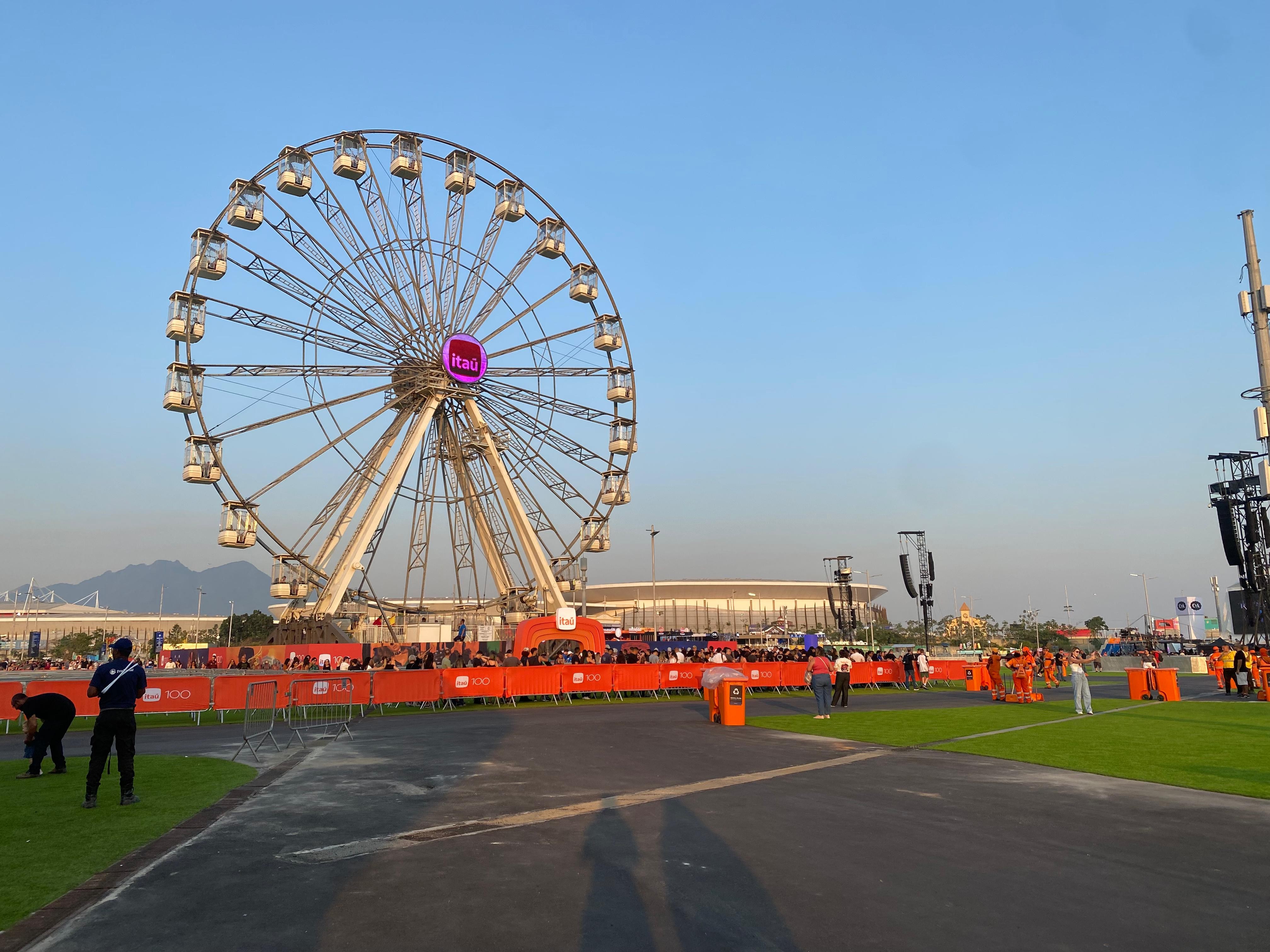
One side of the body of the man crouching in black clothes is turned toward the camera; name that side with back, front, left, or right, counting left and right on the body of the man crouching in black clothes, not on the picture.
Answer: left

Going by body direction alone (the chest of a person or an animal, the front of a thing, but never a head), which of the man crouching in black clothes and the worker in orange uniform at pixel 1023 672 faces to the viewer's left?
the man crouching in black clothes

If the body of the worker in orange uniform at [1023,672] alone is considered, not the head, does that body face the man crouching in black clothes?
no

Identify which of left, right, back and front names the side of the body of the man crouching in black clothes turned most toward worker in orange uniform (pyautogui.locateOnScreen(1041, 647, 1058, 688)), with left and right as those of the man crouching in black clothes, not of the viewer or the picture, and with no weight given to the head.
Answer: back

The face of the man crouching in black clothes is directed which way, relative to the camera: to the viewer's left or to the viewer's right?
to the viewer's left

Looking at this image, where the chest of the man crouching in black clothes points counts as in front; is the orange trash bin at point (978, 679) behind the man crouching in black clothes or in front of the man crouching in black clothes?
behind

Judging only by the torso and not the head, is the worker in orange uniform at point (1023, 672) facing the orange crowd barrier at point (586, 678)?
no

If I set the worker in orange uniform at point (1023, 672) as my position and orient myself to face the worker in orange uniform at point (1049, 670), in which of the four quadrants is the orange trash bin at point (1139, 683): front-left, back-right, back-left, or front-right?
front-right

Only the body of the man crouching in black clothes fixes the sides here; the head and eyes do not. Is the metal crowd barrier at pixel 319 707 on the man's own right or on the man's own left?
on the man's own right

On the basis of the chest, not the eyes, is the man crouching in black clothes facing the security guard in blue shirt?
no

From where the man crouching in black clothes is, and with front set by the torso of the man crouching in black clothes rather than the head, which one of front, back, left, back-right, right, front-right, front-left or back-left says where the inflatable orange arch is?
back-right

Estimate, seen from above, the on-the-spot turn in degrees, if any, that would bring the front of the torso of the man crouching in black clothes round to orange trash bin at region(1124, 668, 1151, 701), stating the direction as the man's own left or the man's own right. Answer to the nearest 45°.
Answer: approximately 180°
